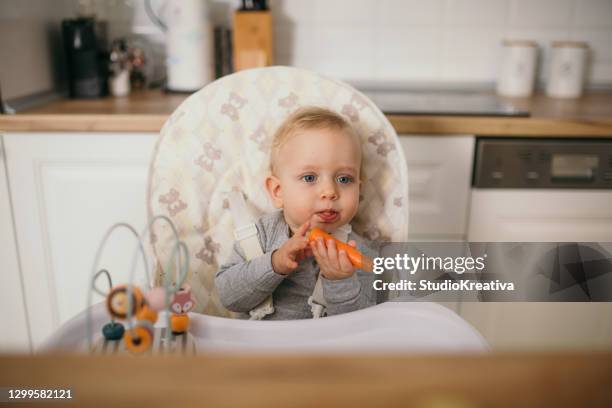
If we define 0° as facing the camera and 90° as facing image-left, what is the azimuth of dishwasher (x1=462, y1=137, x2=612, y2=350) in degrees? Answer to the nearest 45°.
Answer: approximately 0°

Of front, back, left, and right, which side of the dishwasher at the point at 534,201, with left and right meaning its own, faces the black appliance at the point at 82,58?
right

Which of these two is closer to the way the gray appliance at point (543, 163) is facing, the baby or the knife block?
the baby

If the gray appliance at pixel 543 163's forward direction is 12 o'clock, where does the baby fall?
The baby is roughly at 1 o'clock from the gray appliance.

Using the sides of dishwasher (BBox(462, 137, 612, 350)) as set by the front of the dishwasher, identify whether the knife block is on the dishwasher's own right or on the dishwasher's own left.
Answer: on the dishwasher's own right

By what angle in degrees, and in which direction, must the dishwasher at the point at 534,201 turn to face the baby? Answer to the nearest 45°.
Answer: approximately 45° to its right
